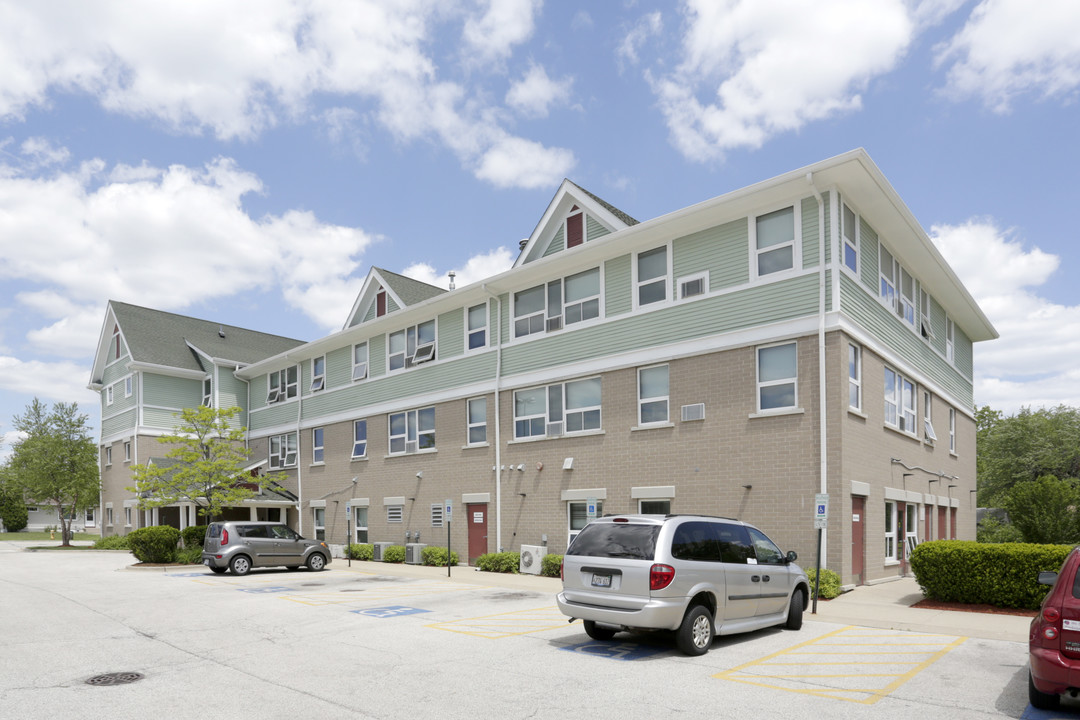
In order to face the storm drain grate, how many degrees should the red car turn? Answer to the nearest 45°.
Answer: approximately 90° to its left

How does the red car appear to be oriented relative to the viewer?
away from the camera

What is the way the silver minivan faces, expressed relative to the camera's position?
facing away from the viewer and to the right of the viewer

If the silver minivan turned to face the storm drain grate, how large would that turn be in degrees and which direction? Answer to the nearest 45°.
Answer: approximately 180°
